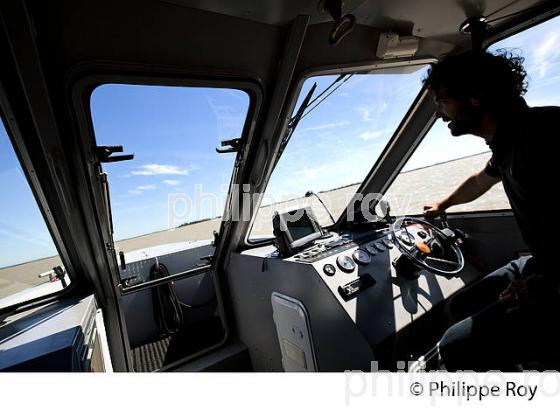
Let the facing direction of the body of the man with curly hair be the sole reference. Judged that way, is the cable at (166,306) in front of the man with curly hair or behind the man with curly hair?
in front

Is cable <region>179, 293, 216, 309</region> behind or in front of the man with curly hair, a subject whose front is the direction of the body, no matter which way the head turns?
in front

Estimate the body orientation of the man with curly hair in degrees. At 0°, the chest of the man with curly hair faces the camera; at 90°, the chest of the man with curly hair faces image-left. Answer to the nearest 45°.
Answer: approximately 90°

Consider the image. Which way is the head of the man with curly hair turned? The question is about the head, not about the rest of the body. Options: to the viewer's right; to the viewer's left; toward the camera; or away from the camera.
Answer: to the viewer's left
